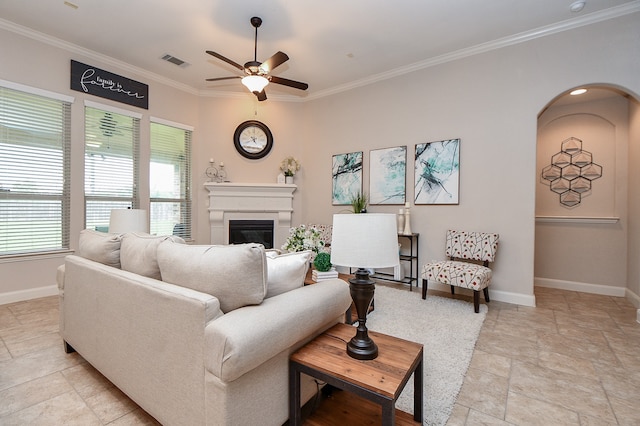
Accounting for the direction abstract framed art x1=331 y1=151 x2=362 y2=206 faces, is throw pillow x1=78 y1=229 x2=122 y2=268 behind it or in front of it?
in front

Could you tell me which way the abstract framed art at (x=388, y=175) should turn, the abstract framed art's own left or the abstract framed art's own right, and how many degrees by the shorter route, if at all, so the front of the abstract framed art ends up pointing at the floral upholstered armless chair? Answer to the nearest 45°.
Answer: approximately 90° to the abstract framed art's own left

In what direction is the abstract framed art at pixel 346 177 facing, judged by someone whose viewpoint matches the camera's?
facing the viewer and to the left of the viewer

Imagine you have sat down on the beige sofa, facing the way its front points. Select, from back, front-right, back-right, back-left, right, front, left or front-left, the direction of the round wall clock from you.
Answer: front-left

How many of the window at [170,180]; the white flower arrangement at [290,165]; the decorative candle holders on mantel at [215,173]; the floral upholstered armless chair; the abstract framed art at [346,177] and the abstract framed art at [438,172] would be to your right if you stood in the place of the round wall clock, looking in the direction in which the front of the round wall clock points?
2

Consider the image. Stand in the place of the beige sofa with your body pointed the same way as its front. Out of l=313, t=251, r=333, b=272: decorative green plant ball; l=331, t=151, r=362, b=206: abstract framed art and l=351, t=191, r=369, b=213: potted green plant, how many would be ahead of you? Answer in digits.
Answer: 3

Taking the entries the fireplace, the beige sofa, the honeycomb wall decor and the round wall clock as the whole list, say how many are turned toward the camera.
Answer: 3

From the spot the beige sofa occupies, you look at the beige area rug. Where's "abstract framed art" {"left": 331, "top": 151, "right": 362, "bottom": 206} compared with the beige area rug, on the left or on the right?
left

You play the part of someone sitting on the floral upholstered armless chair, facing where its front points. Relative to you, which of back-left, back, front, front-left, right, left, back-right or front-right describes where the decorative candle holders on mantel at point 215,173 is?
front-right

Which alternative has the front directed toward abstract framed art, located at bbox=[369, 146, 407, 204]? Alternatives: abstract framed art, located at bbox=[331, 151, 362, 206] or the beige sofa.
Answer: the beige sofa

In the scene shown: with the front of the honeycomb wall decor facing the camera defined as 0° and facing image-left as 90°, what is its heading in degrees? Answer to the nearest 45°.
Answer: approximately 0°

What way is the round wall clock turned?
toward the camera

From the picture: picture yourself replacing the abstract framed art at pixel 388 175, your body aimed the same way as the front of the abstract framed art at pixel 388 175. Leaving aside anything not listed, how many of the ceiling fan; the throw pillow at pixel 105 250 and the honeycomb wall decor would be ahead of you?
2

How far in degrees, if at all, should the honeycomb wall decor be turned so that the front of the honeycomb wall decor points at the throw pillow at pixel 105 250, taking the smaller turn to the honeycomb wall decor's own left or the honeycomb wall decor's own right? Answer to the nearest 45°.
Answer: approximately 45° to the honeycomb wall decor's own right
